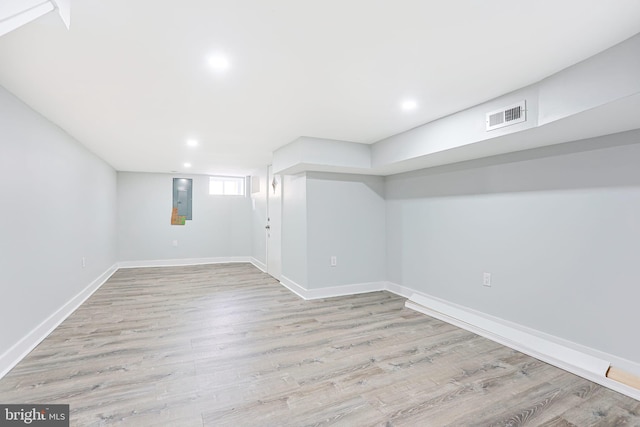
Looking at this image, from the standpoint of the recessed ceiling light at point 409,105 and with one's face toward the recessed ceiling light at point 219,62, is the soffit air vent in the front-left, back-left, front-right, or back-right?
back-left

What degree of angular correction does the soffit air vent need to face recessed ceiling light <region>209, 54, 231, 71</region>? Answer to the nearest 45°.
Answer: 0° — it already faces it

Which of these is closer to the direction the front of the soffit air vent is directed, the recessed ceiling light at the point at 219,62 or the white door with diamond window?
the recessed ceiling light

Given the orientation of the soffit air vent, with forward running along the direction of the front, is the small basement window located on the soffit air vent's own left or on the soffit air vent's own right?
on the soffit air vent's own right

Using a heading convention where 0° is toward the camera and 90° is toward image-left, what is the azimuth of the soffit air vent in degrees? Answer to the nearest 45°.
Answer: approximately 45°

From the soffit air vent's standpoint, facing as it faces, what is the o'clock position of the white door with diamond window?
The white door with diamond window is roughly at 2 o'clock from the soffit air vent.

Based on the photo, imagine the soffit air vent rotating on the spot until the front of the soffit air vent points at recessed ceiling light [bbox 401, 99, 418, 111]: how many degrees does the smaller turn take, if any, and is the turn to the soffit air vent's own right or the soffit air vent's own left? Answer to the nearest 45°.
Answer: approximately 45° to the soffit air vent's own right
